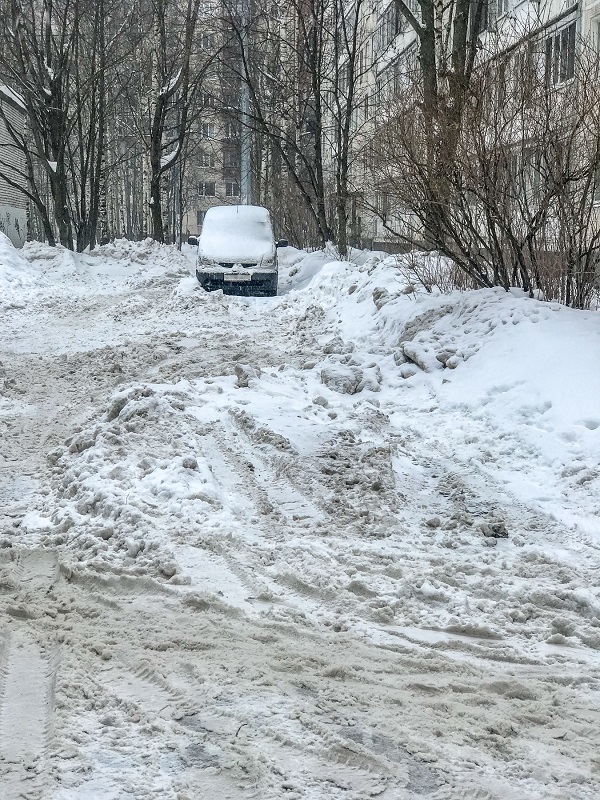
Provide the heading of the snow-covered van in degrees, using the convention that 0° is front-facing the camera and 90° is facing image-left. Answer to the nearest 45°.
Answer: approximately 0°

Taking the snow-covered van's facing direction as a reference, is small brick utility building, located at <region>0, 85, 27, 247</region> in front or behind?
behind

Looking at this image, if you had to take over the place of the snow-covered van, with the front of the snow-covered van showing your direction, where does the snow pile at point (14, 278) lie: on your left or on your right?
on your right

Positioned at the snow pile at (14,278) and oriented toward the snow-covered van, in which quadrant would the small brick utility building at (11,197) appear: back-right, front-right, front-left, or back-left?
back-left
